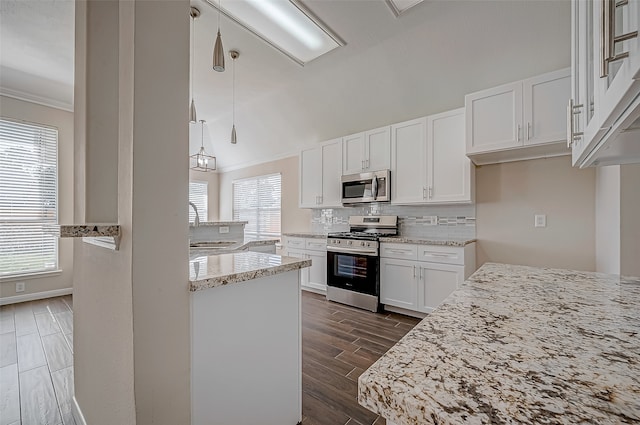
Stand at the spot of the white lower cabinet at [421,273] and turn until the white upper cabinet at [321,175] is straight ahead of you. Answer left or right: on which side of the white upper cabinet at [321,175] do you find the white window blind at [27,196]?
left

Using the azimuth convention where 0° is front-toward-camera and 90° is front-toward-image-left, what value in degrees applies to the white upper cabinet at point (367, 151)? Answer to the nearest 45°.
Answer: approximately 45°

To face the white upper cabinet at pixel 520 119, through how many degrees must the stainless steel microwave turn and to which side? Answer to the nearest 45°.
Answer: approximately 90° to its left

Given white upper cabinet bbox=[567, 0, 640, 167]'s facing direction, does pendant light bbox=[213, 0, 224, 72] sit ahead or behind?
ahead

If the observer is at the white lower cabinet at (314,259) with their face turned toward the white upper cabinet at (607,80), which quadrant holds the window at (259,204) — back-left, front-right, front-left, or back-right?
back-right

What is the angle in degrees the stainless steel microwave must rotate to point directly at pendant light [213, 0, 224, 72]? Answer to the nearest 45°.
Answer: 0° — it already faces it

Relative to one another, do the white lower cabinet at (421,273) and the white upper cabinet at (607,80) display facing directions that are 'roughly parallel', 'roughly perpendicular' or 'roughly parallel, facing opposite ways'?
roughly perpendicular

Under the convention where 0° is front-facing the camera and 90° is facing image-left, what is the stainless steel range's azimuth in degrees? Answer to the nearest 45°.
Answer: approximately 45°

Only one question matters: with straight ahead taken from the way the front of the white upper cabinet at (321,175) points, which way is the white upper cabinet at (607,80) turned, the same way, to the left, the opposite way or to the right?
to the right

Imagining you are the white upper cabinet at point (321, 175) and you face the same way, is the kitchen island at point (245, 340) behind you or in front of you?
in front

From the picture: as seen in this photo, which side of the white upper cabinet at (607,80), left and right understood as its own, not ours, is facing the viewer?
left

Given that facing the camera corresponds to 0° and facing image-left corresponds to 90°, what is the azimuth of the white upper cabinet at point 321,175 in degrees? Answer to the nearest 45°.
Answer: approximately 45°
